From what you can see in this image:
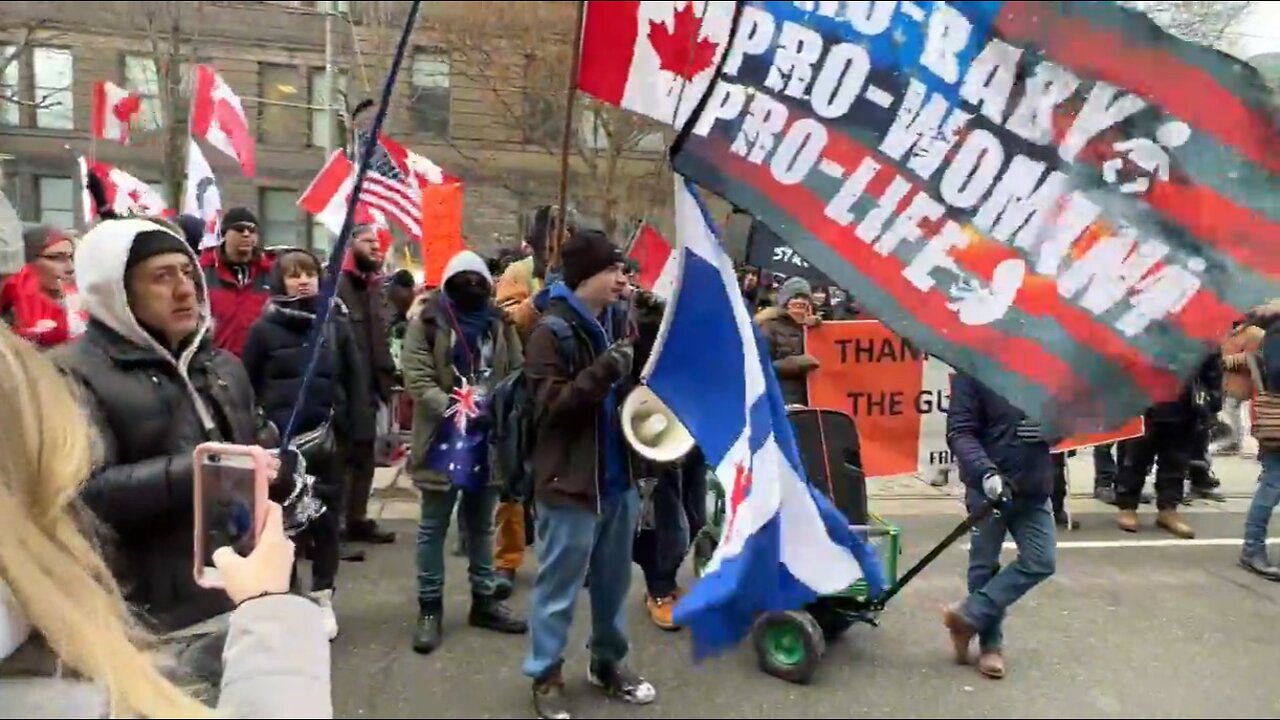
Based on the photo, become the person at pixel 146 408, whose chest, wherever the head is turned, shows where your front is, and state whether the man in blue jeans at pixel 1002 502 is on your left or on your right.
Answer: on your left

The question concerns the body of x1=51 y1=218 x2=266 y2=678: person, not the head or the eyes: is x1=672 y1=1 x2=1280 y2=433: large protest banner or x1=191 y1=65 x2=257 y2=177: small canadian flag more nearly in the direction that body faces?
the large protest banner

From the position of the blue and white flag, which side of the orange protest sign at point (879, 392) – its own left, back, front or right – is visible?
front

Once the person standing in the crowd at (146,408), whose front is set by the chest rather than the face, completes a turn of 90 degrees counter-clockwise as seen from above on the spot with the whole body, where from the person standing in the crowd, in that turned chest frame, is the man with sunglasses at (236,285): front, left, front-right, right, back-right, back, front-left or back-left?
front-left

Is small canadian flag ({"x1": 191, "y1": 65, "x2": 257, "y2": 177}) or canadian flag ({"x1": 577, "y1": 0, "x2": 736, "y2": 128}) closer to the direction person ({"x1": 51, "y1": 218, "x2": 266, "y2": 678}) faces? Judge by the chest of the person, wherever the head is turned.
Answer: the canadian flag

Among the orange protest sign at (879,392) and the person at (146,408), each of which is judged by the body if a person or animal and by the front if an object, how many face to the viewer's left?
0

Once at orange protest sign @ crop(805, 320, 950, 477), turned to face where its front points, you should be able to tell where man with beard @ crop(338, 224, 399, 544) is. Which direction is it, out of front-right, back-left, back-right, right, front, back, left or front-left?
front-right

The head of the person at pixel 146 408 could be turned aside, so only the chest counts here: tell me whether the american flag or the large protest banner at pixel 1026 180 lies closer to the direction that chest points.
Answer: the large protest banner

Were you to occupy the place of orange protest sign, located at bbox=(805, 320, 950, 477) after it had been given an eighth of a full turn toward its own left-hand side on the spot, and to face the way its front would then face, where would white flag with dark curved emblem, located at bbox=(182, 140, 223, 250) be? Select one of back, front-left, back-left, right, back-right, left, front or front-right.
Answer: back-right

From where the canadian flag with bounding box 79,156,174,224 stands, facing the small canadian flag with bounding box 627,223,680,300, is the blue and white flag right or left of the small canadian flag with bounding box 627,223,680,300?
right

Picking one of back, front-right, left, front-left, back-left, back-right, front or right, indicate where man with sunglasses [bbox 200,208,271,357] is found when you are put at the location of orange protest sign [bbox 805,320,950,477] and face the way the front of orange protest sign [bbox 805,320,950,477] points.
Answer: front-right

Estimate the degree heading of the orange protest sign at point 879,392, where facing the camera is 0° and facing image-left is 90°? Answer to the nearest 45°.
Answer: approximately 0°

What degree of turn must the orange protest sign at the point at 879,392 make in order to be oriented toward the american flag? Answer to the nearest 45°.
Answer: approximately 90° to its right

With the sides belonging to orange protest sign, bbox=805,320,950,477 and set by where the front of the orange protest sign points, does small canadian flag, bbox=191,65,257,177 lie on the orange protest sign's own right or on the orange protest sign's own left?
on the orange protest sign's own right

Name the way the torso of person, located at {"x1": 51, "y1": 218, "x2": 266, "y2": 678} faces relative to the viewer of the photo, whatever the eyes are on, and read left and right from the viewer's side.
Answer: facing the viewer and to the right of the viewer
